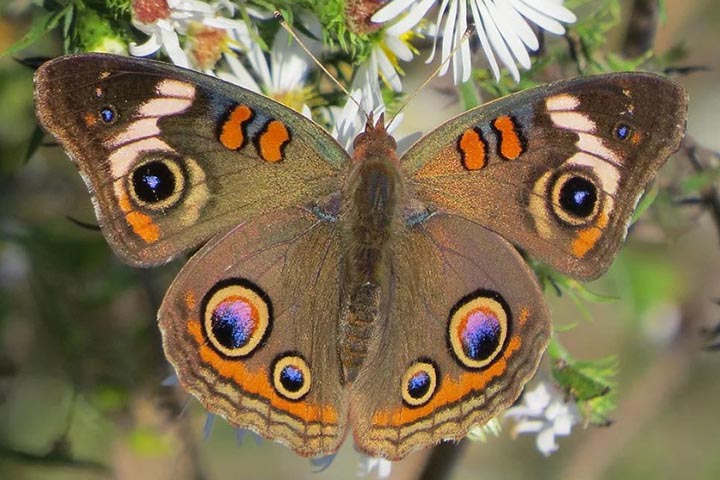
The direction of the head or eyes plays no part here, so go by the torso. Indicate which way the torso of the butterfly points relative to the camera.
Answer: away from the camera
